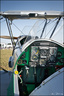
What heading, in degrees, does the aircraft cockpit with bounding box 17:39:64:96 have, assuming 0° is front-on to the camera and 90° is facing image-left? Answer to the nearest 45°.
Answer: approximately 180°
